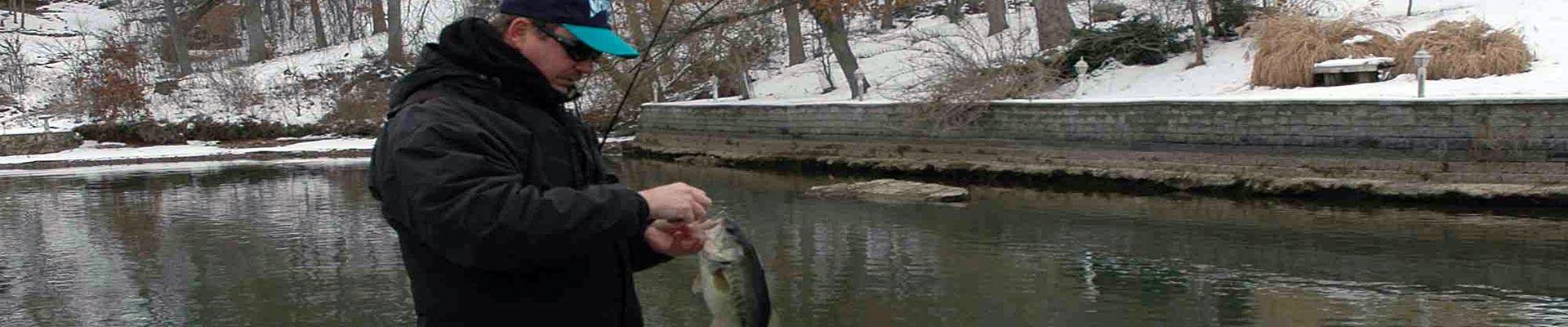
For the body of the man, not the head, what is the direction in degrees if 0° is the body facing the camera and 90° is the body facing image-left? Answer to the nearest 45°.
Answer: approximately 270°

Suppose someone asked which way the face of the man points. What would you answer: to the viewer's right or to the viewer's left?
to the viewer's right
